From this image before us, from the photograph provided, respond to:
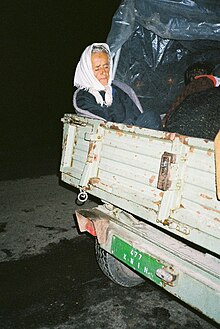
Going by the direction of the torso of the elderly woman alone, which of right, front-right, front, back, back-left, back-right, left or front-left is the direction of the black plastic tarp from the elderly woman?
left

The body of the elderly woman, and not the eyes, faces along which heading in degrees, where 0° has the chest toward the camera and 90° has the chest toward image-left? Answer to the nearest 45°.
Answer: approximately 315°
